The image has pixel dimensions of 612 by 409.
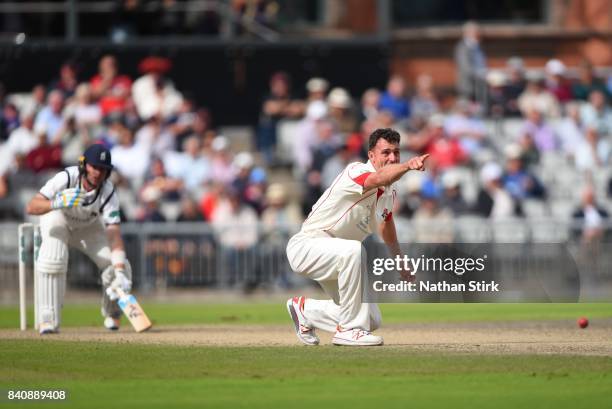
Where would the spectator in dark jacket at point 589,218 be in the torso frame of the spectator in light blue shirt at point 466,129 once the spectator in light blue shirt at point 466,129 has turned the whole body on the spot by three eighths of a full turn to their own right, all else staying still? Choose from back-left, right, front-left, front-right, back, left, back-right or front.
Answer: back

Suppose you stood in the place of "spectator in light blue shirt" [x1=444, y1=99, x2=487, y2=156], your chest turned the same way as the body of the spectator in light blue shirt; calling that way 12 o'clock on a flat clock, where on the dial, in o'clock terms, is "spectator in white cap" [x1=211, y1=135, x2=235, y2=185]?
The spectator in white cap is roughly at 2 o'clock from the spectator in light blue shirt.

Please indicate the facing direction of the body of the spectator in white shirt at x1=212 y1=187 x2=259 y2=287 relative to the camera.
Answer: toward the camera

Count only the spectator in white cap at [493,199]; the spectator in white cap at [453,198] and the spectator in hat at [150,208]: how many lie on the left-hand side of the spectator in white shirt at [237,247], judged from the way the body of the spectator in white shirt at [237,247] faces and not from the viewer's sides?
2

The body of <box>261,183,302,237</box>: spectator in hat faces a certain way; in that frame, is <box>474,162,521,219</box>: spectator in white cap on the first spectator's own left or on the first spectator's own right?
on the first spectator's own left

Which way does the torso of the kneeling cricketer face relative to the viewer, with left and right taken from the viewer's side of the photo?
facing the viewer and to the right of the viewer

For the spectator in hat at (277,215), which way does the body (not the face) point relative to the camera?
toward the camera

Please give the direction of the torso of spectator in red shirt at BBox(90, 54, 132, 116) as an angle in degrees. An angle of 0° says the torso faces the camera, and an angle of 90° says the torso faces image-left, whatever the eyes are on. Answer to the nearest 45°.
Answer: approximately 0°

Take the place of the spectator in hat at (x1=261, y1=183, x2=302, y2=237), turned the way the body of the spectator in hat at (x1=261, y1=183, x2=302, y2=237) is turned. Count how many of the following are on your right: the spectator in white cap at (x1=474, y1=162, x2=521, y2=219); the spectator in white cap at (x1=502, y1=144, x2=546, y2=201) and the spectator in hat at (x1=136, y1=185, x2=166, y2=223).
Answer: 1

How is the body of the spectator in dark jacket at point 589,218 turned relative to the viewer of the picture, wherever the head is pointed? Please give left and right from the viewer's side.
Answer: facing the viewer

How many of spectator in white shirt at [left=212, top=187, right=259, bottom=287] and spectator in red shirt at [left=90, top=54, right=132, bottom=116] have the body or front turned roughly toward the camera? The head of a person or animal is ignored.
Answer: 2

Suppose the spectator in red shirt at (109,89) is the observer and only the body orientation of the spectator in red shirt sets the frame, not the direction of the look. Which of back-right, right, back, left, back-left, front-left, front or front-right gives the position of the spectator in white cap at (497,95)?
left

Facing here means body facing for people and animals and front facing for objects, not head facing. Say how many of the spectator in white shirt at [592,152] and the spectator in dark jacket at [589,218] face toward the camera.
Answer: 2

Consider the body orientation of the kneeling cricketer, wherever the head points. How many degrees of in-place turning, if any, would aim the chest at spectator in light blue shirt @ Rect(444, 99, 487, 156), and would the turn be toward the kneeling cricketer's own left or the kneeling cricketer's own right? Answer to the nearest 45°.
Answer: approximately 135° to the kneeling cricketer's own left
